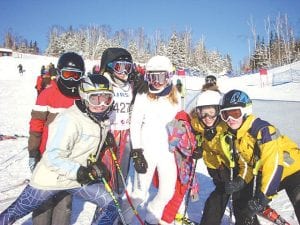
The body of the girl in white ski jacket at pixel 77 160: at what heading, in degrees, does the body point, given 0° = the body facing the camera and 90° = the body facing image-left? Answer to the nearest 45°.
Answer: approximately 315°

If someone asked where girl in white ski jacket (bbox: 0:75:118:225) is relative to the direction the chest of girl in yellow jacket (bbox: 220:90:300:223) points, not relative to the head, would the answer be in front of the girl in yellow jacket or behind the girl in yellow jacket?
in front

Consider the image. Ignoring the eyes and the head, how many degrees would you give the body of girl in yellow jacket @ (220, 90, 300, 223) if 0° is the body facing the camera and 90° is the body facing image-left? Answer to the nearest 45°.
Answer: approximately 45°

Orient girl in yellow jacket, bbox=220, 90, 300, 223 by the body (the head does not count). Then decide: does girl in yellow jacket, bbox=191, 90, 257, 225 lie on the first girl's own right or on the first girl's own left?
on the first girl's own right
